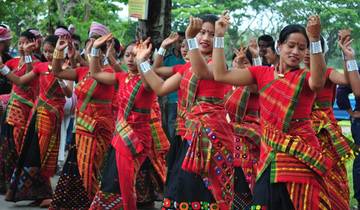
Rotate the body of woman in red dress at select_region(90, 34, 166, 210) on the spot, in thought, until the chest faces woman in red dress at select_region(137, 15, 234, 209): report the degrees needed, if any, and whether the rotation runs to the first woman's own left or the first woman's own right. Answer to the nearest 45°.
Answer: approximately 45° to the first woman's own left

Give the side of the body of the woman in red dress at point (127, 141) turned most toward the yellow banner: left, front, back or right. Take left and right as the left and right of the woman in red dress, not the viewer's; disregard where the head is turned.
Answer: back

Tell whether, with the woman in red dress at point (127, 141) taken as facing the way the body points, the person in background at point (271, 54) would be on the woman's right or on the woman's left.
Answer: on the woman's left

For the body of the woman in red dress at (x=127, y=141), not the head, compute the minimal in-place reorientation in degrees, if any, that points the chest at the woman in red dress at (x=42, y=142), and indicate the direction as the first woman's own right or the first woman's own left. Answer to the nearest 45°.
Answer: approximately 135° to the first woman's own right

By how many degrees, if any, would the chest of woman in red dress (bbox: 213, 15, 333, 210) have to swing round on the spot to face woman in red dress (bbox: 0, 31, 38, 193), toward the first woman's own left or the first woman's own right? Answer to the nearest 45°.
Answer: approximately 135° to the first woman's own right

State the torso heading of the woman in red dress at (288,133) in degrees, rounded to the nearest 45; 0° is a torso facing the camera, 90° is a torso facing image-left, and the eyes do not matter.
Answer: approximately 0°

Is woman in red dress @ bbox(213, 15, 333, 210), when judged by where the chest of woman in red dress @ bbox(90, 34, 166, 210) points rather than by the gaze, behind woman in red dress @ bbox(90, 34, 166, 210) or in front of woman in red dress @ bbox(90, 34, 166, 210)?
in front

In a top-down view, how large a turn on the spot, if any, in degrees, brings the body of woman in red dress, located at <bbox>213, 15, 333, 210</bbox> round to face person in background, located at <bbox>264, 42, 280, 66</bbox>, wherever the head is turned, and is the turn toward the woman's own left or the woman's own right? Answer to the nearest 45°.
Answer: approximately 180°
